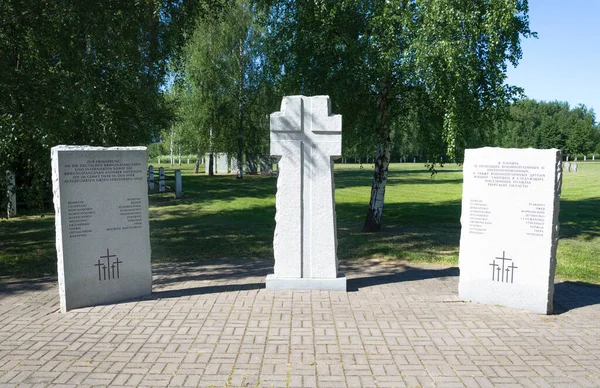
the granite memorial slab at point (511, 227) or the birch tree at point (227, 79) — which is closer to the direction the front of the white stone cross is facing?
the granite memorial slab

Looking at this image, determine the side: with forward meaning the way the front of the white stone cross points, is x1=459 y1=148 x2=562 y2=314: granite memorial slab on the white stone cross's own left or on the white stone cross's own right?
on the white stone cross's own left

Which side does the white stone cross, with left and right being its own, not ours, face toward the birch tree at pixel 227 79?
back

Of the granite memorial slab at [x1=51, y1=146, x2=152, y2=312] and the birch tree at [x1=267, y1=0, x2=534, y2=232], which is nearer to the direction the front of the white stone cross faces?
the granite memorial slab

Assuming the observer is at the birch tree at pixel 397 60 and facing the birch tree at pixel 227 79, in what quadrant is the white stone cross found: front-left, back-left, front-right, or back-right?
back-left

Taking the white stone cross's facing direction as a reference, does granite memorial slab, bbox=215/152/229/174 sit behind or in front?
behind

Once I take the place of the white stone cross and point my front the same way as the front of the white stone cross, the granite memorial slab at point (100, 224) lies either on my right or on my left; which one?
on my right

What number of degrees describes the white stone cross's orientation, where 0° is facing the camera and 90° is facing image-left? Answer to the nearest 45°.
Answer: approximately 0°

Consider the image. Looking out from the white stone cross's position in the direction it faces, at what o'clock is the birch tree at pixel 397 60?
The birch tree is roughly at 7 o'clock from the white stone cross.

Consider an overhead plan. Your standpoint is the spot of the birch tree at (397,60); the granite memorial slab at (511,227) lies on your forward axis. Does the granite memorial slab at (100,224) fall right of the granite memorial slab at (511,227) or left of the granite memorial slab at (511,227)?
right

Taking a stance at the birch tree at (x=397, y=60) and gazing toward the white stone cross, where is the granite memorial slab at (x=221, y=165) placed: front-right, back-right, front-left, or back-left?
back-right
